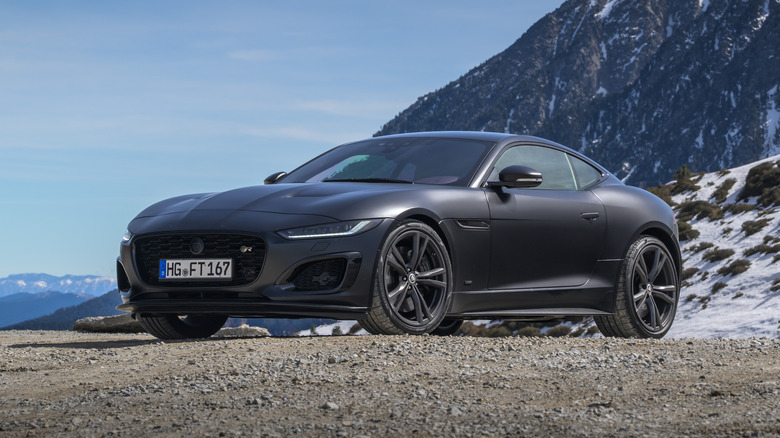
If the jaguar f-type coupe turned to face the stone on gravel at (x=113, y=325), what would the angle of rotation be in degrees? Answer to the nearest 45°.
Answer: approximately 90° to its right

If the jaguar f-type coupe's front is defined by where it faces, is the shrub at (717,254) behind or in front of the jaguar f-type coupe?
behind

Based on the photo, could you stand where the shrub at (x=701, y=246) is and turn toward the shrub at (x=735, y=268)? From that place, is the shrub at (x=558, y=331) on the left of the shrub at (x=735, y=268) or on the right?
right

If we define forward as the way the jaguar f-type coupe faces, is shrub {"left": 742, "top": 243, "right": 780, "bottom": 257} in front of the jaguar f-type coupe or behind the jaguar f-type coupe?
behind

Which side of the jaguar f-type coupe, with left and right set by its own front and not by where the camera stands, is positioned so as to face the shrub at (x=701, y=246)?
back

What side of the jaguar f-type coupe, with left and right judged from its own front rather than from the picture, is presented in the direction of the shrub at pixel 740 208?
back

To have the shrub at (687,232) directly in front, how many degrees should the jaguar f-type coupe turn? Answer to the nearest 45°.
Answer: approximately 135° to its right

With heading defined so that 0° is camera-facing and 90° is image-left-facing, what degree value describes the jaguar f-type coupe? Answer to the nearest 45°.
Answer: approximately 45°

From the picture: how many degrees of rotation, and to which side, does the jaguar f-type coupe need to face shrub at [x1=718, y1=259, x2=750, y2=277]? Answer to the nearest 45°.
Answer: approximately 180°

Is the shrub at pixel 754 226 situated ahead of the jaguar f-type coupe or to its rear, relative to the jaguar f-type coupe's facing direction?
to the rear
